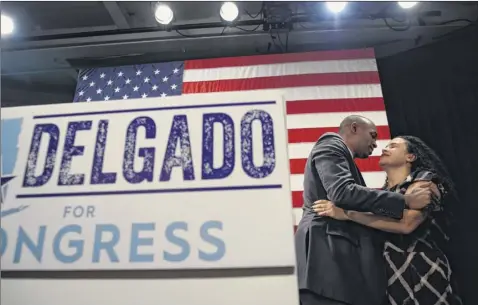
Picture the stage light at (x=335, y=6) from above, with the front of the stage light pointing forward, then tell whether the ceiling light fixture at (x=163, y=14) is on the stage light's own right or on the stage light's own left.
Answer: on the stage light's own right

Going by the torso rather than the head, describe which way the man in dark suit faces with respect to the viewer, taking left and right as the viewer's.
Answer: facing to the right of the viewer

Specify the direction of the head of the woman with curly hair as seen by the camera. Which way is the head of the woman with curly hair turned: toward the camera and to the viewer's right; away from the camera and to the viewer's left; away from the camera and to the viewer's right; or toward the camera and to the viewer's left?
toward the camera and to the viewer's left

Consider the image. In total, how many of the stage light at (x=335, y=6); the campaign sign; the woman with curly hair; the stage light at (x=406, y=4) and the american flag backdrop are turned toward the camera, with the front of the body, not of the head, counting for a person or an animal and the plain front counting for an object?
4

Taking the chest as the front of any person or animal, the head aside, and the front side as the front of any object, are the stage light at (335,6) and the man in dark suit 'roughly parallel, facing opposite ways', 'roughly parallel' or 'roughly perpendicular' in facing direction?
roughly perpendicular

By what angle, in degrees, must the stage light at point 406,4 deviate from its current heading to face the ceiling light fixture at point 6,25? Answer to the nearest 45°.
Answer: approximately 45° to its right

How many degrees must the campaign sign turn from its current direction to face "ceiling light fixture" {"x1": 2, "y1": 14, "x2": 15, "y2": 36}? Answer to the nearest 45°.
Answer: approximately 135° to its right

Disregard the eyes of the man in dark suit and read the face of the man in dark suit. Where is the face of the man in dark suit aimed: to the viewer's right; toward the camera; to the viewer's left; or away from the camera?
to the viewer's right

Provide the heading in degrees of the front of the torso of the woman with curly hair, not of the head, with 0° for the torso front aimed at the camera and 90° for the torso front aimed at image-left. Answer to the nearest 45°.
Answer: approximately 90°

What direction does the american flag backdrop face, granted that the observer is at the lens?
facing the viewer

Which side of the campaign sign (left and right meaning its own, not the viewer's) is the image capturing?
front

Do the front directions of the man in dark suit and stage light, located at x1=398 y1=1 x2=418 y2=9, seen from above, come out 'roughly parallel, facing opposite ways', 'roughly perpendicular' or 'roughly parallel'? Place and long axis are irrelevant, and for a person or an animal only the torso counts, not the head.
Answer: roughly perpendicular
